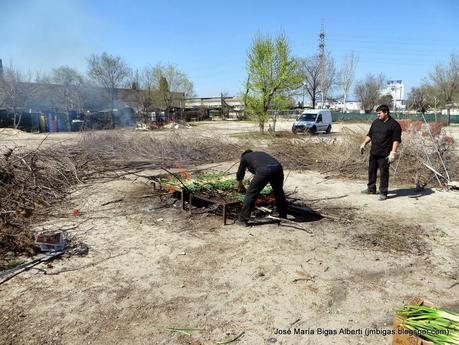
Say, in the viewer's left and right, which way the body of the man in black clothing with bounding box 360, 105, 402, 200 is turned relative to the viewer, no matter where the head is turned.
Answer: facing the viewer and to the left of the viewer

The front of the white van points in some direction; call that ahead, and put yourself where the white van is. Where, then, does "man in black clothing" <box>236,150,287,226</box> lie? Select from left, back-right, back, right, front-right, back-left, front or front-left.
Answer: front-left

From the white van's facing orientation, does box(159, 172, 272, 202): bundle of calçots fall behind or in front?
in front

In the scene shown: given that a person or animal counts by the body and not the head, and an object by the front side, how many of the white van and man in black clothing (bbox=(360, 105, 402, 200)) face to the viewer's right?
0

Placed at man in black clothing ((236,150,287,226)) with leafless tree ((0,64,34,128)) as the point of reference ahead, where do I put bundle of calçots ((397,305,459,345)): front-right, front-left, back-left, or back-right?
back-left

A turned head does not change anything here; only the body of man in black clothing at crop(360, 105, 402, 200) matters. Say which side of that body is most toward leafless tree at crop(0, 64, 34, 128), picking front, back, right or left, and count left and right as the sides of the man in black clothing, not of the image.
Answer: right

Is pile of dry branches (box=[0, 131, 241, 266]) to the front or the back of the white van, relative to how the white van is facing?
to the front

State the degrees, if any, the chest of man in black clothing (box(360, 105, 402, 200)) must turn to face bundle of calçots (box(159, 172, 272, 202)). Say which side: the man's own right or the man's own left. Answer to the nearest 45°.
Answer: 0° — they already face it

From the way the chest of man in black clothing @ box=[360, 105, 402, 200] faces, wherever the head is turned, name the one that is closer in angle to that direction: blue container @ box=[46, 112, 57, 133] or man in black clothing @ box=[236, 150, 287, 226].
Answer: the man in black clothing
